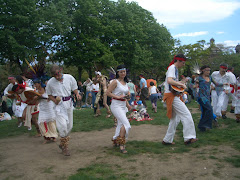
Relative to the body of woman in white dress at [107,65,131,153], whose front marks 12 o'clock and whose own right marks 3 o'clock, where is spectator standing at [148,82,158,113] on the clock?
The spectator standing is roughly at 8 o'clock from the woman in white dress.

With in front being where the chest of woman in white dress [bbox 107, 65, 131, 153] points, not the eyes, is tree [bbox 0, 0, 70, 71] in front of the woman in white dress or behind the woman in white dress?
behind

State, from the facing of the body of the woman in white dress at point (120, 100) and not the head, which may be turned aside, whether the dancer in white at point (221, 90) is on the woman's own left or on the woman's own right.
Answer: on the woman's own left

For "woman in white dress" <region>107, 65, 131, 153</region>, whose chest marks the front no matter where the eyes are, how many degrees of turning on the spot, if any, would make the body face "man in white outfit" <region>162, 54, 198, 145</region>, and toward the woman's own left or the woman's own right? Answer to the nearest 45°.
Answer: approximately 45° to the woman's own left

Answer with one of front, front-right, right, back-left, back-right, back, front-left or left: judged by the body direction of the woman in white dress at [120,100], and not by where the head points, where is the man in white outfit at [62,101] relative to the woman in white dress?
back-right

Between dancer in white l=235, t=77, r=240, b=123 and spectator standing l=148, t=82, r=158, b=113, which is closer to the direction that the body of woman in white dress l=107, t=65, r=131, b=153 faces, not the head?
the dancer in white
